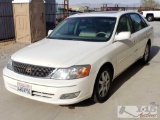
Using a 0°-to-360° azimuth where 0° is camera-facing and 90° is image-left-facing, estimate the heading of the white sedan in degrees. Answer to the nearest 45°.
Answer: approximately 45°
